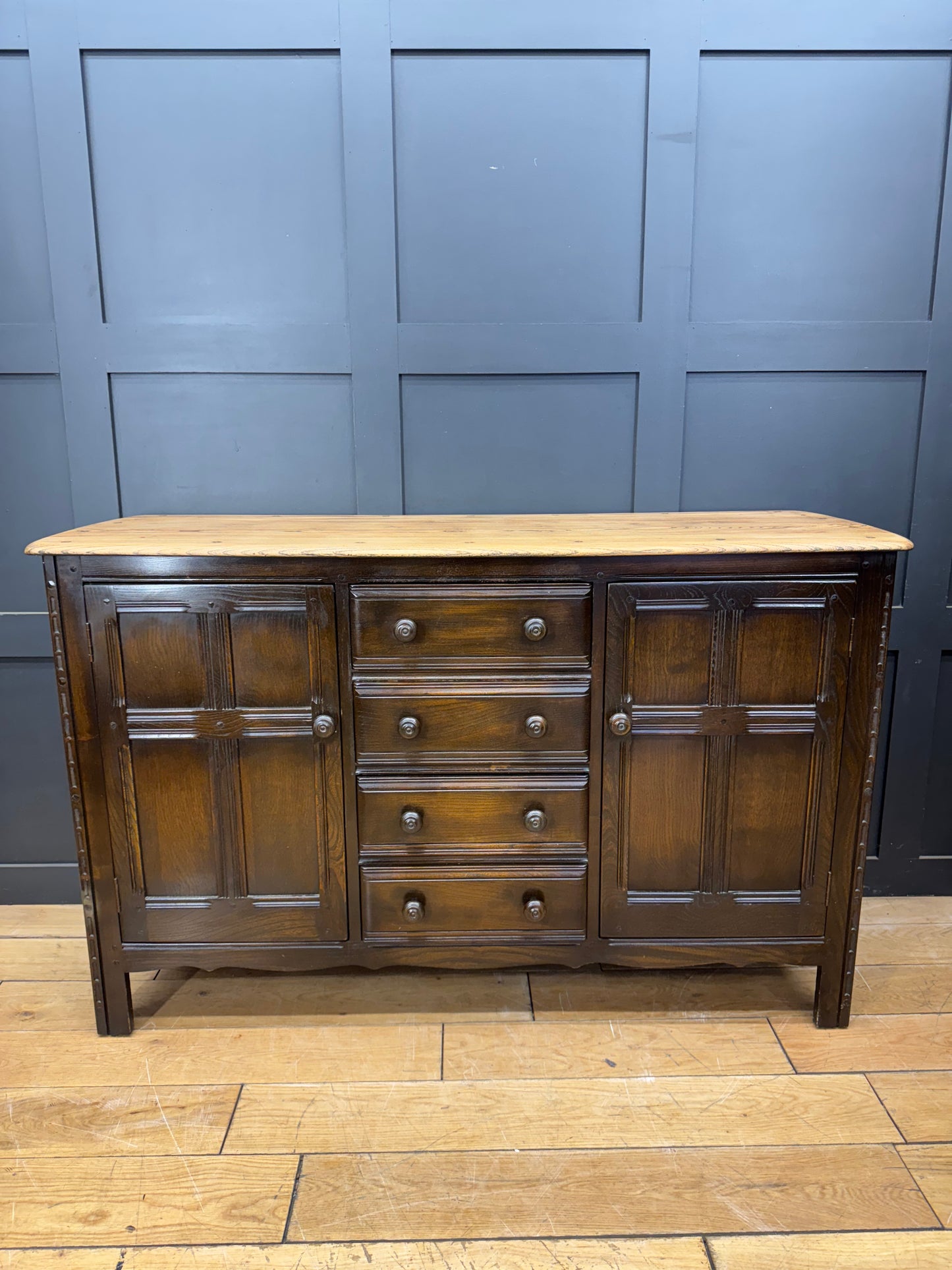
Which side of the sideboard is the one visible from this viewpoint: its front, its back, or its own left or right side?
front
